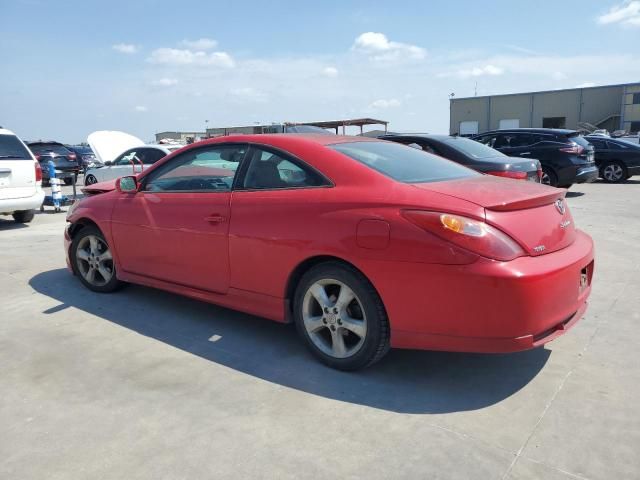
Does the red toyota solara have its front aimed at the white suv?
yes

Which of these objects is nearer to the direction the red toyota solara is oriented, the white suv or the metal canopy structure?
the white suv

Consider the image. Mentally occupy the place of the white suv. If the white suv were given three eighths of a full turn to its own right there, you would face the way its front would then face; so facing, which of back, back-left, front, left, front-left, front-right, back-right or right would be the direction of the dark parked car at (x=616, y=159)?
front-left

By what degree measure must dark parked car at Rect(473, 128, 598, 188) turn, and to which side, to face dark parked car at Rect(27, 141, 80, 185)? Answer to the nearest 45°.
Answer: approximately 45° to its left

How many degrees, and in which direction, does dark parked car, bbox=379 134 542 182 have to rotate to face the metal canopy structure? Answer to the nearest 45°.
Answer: approximately 45° to its right

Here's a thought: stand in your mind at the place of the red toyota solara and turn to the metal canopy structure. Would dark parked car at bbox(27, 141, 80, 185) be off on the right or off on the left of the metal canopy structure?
left

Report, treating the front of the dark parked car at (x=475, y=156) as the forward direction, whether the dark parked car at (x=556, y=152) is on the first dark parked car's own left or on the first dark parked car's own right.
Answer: on the first dark parked car's own right

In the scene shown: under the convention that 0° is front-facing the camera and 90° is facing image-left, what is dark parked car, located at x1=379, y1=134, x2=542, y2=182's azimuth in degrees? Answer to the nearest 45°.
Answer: approximately 135°

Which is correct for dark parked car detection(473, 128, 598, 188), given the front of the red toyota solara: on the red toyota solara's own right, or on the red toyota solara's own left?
on the red toyota solara's own right

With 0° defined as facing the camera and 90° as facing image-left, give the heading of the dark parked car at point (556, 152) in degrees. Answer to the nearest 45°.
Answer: approximately 135°

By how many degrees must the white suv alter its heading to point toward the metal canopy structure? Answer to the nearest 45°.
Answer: approximately 45° to its right

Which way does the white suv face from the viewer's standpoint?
away from the camera
